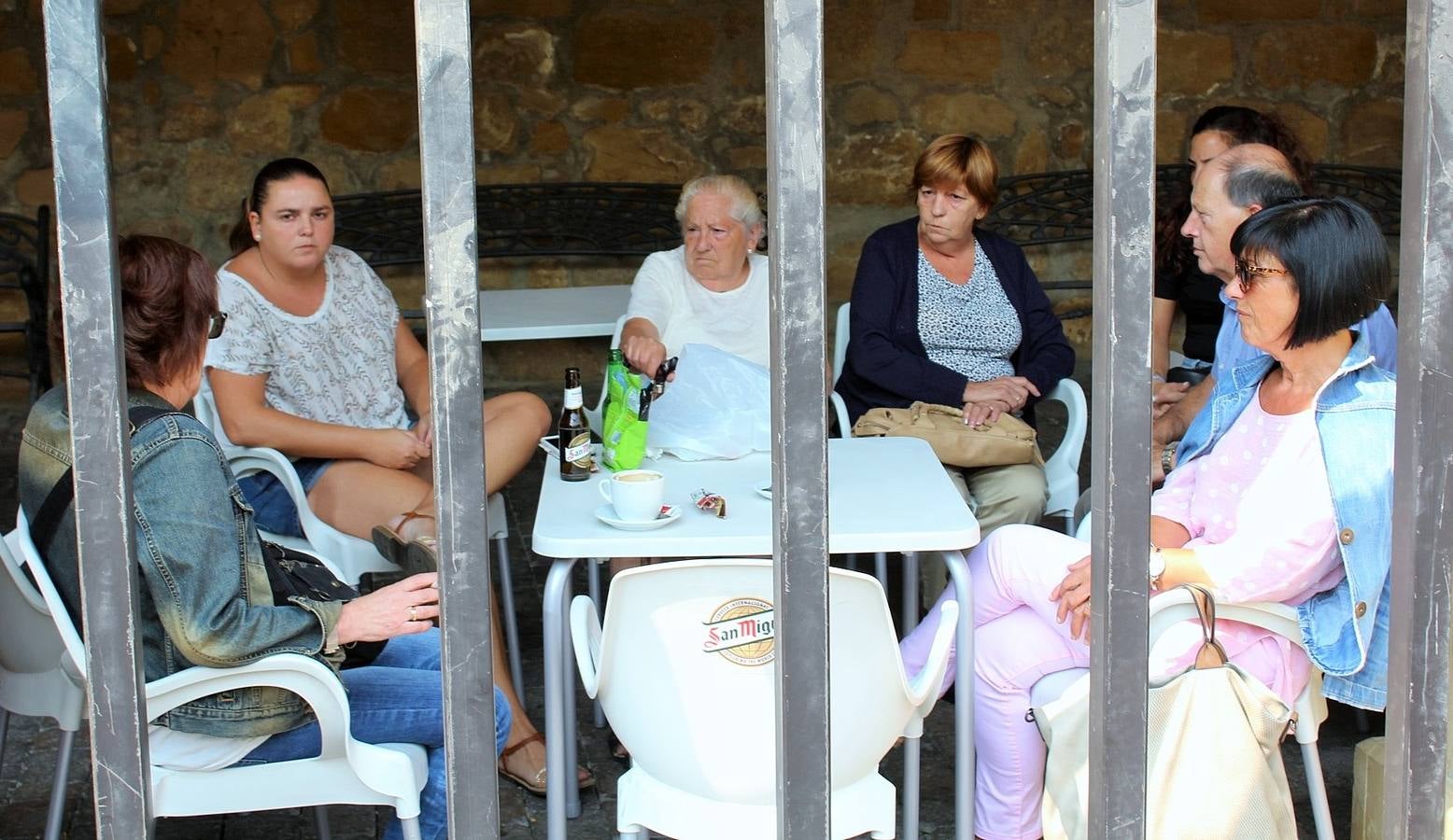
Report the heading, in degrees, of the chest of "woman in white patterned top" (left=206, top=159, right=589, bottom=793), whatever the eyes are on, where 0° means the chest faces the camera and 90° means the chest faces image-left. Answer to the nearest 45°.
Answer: approximately 315°

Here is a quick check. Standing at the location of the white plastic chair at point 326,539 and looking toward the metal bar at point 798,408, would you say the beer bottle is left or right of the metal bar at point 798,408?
left

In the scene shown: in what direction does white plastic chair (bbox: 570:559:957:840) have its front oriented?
away from the camera

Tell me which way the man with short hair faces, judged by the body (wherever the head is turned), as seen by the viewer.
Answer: to the viewer's left

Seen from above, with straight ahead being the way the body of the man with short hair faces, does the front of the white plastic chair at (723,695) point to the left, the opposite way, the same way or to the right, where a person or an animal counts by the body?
to the right

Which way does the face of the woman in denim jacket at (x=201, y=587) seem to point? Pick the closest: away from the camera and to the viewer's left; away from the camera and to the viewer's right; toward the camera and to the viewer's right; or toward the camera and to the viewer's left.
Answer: away from the camera and to the viewer's right

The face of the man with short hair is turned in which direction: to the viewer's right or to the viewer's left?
to the viewer's left

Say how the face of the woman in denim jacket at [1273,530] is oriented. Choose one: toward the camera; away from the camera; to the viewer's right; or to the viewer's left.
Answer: to the viewer's left

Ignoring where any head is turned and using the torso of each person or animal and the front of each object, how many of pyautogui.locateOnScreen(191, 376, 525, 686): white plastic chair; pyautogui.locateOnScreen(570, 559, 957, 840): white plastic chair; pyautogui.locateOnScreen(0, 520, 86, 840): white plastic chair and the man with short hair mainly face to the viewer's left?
1

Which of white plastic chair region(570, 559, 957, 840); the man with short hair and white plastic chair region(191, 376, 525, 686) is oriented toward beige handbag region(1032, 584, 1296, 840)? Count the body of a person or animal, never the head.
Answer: white plastic chair region(191, 376, 525, 686)

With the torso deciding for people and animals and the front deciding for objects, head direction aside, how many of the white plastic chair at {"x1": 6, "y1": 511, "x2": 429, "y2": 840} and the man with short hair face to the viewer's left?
1

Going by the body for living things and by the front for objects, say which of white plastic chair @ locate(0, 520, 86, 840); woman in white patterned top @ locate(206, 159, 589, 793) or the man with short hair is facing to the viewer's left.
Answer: the man with short hair
